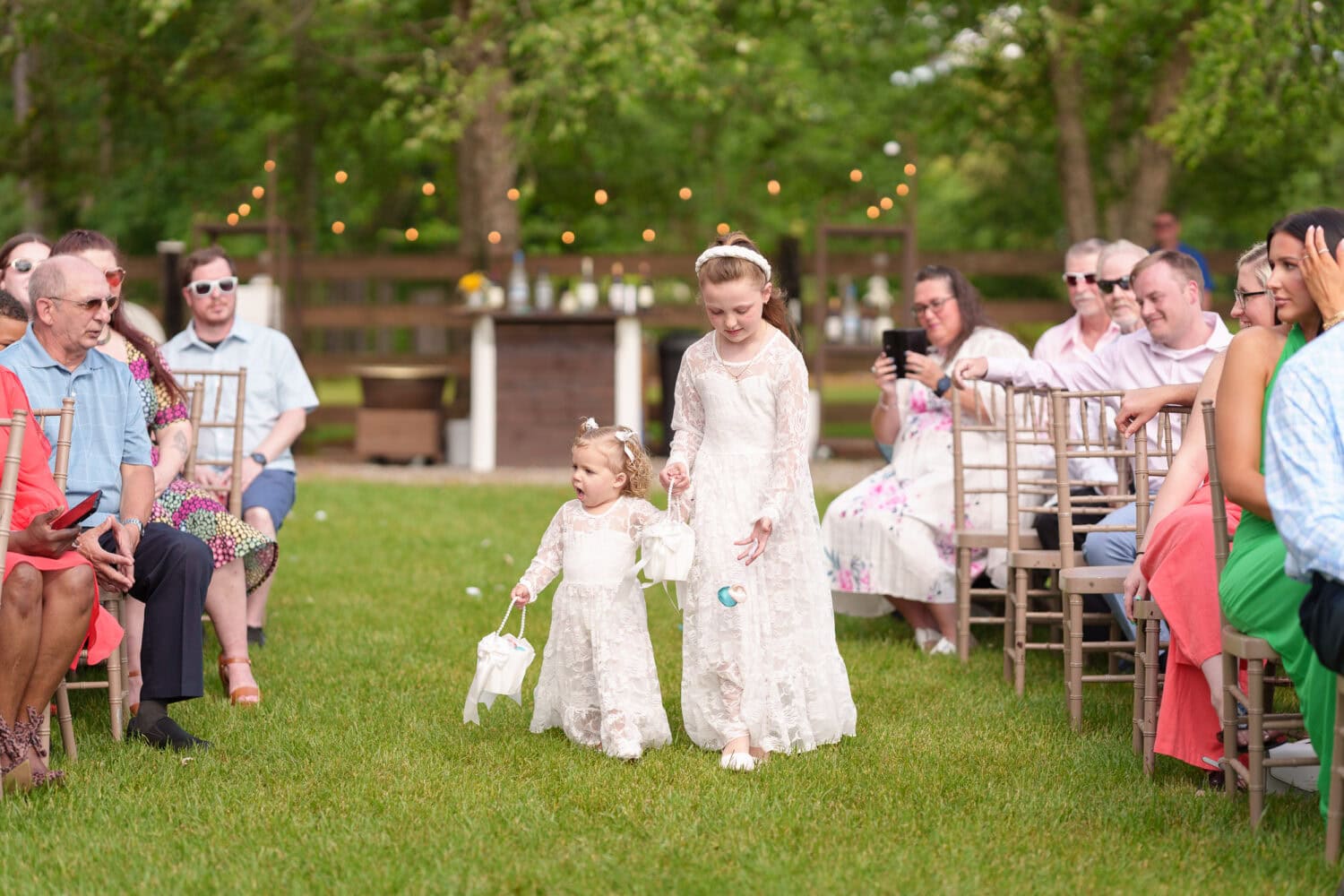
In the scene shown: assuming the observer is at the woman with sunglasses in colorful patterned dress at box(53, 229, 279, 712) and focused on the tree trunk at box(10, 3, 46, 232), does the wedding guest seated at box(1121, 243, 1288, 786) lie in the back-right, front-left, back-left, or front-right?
back-right

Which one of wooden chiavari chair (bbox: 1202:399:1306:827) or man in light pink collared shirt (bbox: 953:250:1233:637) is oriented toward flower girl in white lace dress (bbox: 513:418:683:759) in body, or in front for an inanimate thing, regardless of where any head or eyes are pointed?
the man in light pink collared shirt

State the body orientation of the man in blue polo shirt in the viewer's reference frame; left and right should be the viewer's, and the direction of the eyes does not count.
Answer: facing the viewer and to the right of the viewer

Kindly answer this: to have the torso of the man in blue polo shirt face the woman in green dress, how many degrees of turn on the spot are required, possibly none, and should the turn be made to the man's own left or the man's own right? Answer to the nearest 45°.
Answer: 0° — they already face them

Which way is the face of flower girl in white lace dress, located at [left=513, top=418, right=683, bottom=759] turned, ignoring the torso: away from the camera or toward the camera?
toward the camera

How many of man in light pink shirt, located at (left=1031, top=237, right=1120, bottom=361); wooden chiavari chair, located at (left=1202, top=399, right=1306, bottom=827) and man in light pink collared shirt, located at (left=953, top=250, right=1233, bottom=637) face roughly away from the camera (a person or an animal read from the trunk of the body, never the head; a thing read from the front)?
0

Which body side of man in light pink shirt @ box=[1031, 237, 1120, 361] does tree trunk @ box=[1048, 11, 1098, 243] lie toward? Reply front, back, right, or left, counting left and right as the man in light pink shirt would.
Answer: back

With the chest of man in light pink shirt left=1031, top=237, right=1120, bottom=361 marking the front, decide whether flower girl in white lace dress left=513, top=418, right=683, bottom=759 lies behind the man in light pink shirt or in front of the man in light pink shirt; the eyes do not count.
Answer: in front

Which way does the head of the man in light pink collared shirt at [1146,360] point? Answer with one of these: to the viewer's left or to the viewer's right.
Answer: to the viewer's left

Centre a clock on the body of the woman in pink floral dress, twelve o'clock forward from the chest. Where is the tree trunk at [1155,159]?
The tree trunk is roughly at 5 o'clock from the woman in pink floral dress.

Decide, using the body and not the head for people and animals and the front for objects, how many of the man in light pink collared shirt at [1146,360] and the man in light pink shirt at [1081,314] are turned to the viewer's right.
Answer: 0

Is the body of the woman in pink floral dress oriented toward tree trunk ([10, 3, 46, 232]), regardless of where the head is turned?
no

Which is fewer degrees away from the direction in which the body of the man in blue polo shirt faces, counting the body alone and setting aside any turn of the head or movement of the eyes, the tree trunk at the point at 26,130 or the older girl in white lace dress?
the older girl in white lace dress

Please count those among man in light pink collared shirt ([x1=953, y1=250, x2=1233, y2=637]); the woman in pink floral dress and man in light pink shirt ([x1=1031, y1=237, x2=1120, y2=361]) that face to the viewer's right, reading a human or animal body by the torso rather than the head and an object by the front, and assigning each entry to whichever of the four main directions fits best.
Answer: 0
